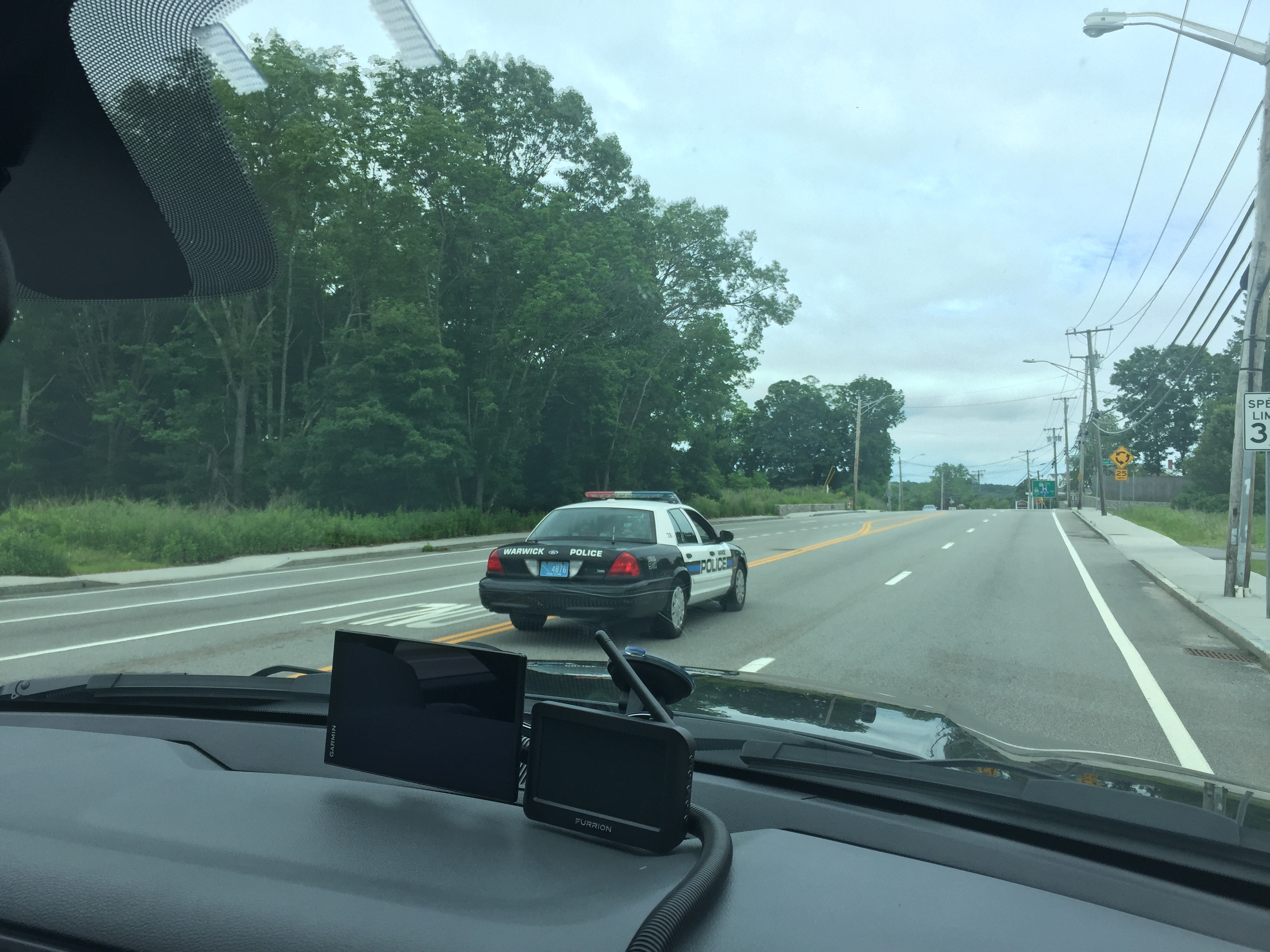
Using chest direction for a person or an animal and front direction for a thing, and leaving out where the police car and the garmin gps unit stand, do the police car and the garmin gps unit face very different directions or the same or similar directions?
very different directions

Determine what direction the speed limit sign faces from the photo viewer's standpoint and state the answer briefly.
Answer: facing the viewer

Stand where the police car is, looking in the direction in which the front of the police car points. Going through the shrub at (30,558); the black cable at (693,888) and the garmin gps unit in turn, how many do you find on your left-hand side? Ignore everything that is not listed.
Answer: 1

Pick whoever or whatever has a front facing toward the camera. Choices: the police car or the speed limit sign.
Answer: the speed limit sign

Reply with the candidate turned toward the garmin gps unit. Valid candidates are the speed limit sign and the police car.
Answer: the speed limit sign

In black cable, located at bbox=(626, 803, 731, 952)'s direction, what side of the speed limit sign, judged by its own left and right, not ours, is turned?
front

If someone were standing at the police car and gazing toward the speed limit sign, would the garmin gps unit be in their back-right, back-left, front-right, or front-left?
back-right

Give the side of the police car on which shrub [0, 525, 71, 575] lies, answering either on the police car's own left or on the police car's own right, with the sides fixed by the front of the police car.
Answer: on the police car's own left

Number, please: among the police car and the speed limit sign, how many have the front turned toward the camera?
1

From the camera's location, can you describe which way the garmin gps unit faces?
facing the viewer and to the left of the viewer

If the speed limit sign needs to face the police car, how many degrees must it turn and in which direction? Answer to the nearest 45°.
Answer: approximately 45° to its right

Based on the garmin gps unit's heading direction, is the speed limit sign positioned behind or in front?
behind

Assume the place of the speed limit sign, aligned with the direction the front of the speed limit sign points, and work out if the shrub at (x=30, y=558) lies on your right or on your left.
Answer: on your right

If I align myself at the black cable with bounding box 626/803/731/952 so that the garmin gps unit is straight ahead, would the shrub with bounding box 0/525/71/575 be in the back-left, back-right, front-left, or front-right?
front-right

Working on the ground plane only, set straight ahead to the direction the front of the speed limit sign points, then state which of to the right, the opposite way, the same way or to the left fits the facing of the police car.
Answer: the opposite way

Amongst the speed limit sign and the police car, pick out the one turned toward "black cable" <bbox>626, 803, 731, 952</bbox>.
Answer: the speed limit sign
